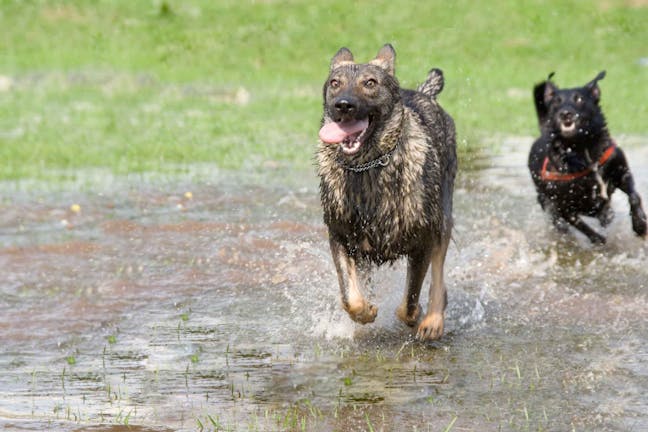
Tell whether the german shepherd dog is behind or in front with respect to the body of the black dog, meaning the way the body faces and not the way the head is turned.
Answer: in front

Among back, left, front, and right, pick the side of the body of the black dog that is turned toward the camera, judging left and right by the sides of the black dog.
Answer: front
